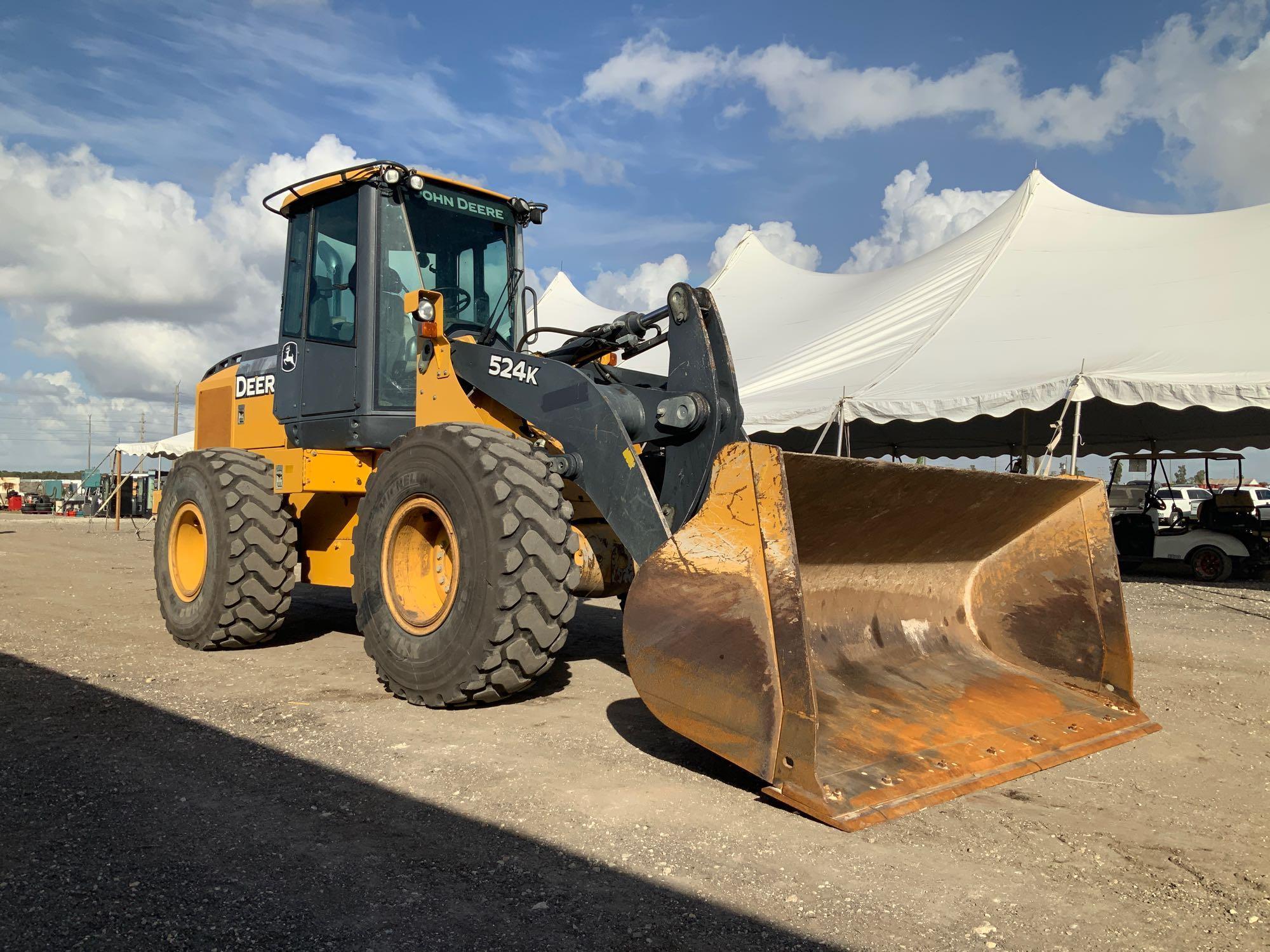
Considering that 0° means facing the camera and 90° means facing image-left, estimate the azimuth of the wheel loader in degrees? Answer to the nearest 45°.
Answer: approximately 315°

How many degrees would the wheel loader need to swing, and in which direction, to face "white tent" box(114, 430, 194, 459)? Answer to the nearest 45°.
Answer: approximately 180°

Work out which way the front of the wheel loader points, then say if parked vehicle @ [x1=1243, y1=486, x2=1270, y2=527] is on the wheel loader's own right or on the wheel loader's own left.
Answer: on the wheel loader's own left

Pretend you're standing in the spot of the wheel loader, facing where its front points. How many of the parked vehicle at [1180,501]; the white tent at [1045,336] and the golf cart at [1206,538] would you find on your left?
3

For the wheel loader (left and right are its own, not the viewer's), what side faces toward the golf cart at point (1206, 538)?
left

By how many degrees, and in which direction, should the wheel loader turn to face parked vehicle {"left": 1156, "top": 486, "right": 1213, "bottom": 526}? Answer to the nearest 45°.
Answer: approximately 90° to its left

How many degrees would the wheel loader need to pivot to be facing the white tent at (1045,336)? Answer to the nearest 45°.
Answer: approximately 90° to its left
